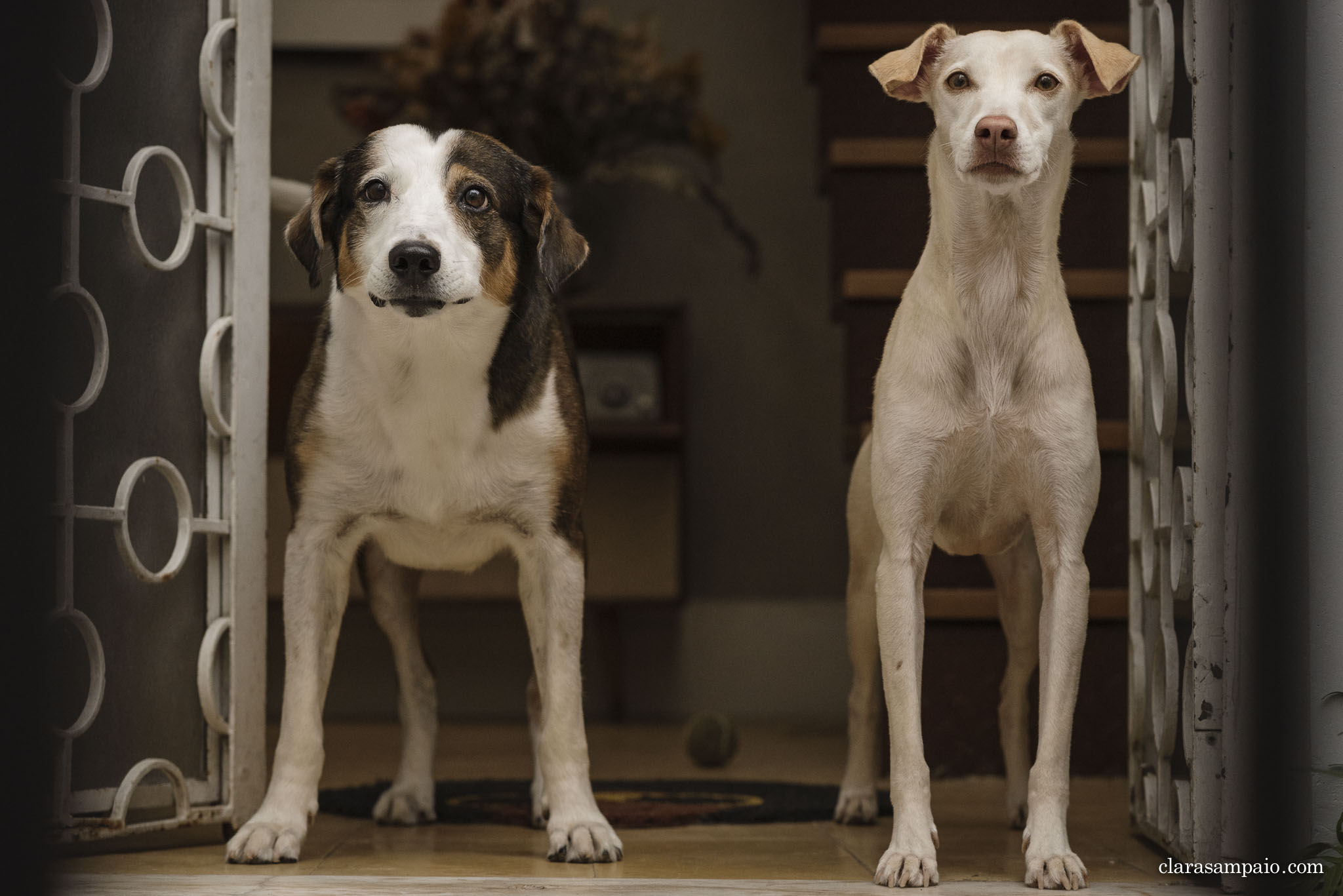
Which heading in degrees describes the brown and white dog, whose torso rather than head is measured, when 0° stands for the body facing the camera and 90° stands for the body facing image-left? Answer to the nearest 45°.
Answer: approximately 0°

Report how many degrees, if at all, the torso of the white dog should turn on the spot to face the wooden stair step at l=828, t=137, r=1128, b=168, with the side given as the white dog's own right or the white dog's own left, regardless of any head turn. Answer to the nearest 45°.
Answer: approximately 180°

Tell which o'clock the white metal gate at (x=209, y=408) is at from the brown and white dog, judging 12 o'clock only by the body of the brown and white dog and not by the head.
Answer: The white metal gate is roughly at 4 o'clock from the brown and white dog.

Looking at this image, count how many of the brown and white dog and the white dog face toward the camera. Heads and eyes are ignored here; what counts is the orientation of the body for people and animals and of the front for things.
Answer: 2

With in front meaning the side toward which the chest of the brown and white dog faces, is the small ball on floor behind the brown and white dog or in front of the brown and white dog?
behind

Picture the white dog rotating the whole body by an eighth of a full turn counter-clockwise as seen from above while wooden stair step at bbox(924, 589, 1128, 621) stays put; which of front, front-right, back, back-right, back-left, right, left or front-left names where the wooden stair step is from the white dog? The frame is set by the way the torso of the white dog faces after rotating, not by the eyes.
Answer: back-left

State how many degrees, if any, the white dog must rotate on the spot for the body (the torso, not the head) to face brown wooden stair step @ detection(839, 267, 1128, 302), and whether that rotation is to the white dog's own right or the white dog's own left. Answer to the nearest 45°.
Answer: approximately 180°

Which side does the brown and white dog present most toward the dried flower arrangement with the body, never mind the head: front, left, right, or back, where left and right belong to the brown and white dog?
back

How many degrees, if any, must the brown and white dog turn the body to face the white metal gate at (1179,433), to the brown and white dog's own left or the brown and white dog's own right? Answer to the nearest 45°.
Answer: approximately 90° to the brown and white dog's own left

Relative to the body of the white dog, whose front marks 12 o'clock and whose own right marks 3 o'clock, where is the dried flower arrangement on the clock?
The dried flower arrangement is roughly at 5 o'clock from the white dog.

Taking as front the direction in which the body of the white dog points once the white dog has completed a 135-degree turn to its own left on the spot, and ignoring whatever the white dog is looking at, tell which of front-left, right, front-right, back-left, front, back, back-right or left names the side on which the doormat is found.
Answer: left

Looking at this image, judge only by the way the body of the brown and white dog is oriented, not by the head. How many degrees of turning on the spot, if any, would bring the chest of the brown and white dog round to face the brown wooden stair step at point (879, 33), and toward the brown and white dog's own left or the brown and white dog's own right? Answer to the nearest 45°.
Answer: approximately 135° to the brown and white dog's own left
